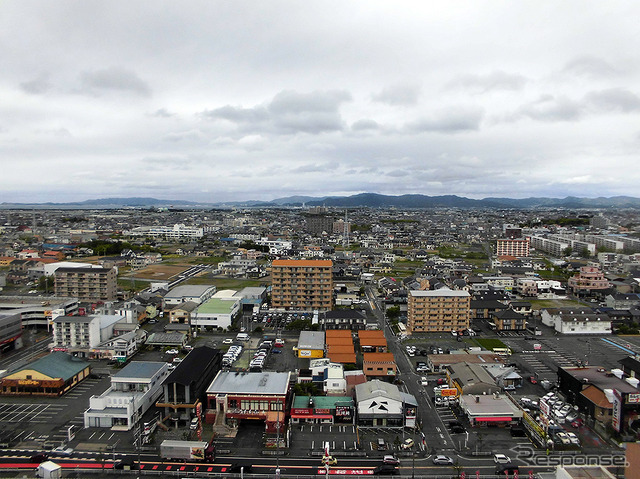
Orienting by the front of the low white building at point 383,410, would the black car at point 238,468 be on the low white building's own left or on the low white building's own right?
on the low white building's own right

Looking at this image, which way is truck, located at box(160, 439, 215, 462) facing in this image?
to the viewer's right

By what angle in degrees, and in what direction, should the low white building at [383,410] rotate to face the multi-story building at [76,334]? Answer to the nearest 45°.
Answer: approximately 90° to its right

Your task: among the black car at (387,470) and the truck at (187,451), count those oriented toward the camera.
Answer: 0

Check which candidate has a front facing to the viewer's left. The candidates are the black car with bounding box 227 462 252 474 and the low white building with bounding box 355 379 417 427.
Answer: the black car

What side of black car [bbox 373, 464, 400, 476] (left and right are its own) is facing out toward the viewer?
left

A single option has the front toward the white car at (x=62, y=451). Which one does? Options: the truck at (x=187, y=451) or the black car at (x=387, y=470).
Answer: the black car

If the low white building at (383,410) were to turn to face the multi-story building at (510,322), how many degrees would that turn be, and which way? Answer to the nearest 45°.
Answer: approximately 135° to its left

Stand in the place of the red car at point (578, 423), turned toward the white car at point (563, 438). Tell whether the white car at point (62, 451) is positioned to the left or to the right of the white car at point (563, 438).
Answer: right

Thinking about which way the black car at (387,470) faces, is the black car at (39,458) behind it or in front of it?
in front

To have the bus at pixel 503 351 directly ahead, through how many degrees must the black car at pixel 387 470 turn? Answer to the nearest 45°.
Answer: approximately 135° to its right

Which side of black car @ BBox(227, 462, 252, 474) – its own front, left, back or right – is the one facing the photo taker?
left

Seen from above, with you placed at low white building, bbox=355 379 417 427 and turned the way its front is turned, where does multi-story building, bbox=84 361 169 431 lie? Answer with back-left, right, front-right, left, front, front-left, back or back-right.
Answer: right
